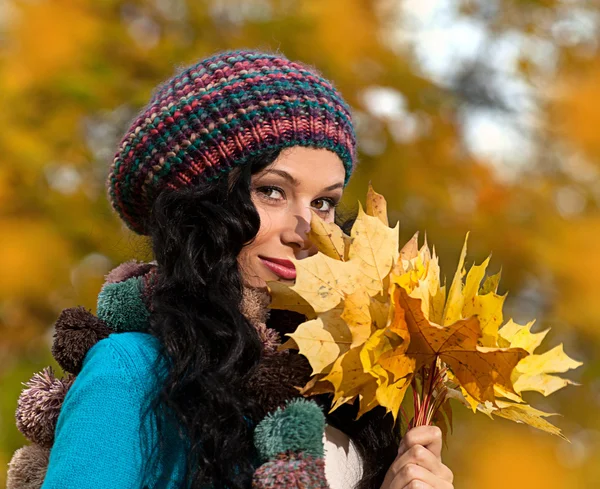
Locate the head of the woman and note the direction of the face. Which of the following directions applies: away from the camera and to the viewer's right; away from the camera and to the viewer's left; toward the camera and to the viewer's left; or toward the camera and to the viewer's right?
toward the camera and to the viewer's right

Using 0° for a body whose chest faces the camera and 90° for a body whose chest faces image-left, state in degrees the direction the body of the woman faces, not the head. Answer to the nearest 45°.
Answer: approximately 315°
